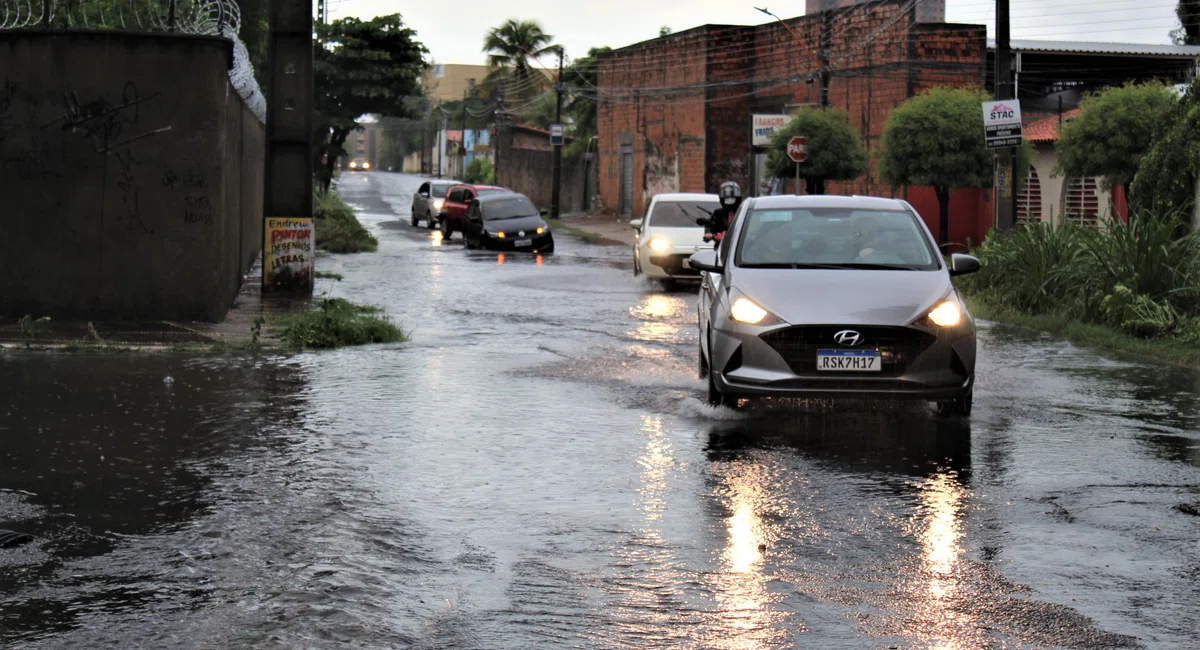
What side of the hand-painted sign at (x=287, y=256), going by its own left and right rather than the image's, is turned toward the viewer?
front

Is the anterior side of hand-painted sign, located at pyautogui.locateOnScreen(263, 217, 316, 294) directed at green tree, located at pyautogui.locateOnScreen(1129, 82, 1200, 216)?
no

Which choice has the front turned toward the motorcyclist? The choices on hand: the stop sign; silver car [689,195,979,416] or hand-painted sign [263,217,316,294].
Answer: the stop sign

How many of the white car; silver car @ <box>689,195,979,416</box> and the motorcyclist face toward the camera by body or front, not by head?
3

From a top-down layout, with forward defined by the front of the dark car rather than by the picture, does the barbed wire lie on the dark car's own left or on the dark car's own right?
on the dark car's own right

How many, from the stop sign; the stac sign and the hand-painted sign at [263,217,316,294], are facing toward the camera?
3

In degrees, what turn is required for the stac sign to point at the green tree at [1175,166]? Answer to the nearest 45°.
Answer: approximately 45° to its left

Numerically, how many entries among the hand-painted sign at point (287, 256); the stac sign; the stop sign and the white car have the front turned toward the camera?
4

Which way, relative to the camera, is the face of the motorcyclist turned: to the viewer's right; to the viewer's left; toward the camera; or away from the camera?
toward the camera

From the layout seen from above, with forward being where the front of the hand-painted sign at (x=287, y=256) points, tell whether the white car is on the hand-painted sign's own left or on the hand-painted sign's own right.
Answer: on the hand-painted sign's own left

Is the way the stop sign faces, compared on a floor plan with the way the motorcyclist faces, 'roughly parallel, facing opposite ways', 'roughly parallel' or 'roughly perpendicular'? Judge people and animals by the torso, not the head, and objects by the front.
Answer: roughly parallel

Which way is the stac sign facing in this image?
toward the camera

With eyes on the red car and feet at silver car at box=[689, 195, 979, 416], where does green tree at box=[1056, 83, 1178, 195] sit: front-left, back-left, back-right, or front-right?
front-right

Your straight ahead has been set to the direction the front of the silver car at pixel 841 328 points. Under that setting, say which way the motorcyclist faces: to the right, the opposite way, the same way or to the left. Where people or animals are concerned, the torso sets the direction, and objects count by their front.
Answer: the same way

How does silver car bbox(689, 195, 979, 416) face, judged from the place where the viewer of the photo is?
facing the viewer

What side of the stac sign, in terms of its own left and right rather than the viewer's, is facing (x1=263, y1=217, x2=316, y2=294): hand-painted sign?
right
